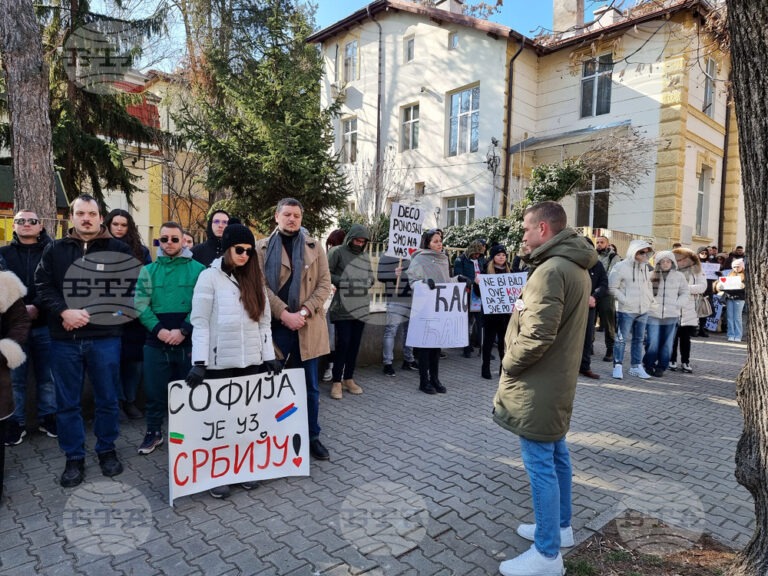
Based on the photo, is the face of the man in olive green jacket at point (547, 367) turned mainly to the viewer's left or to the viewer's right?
to the viewer's left

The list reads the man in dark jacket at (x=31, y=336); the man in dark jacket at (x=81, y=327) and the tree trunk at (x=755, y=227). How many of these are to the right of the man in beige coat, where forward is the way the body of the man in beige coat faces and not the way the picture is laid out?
2

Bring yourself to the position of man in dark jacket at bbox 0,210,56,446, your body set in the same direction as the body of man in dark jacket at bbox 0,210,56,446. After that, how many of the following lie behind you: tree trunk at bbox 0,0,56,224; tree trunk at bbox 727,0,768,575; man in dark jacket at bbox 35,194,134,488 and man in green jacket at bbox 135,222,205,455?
1

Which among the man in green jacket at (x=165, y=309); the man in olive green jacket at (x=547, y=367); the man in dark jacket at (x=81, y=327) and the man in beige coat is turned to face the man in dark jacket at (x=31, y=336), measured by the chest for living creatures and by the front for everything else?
the man in olive green jacket

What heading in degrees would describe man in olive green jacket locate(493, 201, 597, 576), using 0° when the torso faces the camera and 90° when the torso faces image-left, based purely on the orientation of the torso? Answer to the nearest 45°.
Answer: approximately 90°

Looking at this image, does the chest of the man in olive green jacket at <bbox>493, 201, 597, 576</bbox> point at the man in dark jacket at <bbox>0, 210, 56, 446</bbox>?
yes

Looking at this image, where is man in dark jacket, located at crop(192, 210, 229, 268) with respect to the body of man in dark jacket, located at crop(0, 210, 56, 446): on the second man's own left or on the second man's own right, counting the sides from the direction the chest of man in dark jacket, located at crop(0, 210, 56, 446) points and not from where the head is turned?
on the second man's own left

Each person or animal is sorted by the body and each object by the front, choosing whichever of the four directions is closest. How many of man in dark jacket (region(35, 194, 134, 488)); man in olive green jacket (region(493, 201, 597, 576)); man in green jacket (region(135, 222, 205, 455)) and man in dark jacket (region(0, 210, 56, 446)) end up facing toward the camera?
3

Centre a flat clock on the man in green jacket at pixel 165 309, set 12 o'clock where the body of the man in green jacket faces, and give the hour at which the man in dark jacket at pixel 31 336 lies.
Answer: The man in dark jacket is roughly at 4 o'clock from the man in green jacket.

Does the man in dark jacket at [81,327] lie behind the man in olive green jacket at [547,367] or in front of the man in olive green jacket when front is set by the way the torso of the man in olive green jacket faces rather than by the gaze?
in front

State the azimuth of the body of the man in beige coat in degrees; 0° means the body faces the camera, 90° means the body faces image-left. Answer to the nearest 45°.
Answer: approximately 0°

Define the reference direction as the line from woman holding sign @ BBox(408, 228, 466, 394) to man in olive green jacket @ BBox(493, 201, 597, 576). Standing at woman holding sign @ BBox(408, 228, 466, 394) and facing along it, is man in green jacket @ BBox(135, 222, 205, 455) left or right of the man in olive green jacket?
right

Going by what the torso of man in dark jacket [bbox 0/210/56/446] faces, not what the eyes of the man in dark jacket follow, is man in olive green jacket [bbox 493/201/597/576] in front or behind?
in front

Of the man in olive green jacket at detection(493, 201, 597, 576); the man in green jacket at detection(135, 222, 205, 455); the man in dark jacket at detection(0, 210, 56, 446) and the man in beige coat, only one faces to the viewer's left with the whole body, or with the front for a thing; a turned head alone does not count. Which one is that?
the man in olive green jacket

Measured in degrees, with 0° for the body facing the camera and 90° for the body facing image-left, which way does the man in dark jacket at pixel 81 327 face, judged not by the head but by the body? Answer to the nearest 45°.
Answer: approximately 0°
